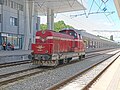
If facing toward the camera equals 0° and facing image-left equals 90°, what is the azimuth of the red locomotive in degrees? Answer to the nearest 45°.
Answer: approximately 45°
